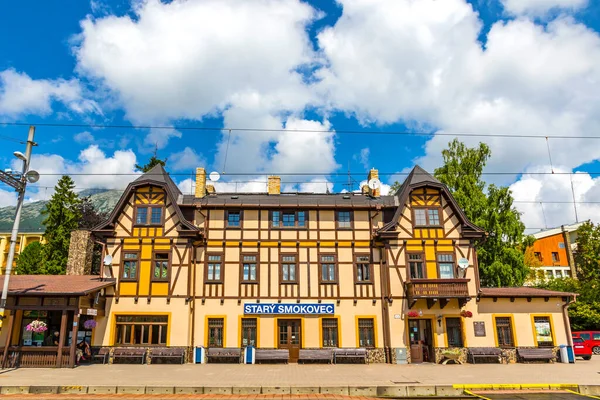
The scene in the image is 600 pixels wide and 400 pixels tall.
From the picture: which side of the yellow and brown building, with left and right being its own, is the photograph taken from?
front

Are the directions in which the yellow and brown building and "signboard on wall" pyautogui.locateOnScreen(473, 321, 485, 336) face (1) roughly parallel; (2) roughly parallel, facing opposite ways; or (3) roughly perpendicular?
roughly parallel

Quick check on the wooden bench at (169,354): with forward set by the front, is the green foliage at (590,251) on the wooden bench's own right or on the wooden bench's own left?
on the wooden bench's own left

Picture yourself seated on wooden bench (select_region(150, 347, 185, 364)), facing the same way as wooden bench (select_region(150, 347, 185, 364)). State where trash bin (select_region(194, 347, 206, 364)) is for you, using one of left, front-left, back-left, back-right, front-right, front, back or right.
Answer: left

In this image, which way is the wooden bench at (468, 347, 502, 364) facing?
toward the camera

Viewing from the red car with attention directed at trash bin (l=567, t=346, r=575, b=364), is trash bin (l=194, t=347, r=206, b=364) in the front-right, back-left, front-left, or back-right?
front-right

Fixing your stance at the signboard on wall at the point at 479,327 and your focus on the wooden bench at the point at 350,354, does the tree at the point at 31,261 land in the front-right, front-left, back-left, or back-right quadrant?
front-right

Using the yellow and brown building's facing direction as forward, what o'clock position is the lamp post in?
The lamp post is roughly at 2 o'clock from the yellow and brown building.

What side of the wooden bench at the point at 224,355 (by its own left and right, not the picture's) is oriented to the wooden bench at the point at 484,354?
left

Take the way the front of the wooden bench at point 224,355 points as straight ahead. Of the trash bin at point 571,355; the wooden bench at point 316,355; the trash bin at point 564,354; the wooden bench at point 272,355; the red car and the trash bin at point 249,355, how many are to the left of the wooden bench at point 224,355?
6

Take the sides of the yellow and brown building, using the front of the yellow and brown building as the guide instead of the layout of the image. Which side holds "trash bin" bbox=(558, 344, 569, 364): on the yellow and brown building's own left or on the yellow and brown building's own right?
on the yellow and brown building's own left

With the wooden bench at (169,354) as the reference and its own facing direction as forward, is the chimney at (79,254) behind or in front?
behind

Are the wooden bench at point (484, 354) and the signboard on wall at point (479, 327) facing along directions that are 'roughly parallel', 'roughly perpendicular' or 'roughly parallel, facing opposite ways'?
roughly parallel

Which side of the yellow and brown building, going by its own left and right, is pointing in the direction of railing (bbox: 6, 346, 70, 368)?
right

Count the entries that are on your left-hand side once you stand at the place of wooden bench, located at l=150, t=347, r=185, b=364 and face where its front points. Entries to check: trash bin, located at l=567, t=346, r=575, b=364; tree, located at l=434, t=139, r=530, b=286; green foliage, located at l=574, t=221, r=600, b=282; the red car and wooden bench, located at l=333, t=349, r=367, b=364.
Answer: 5

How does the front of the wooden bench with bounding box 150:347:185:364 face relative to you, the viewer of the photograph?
facing the viewer
